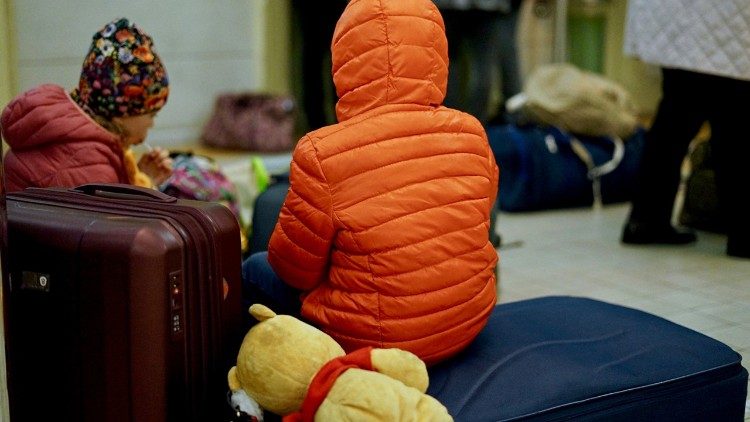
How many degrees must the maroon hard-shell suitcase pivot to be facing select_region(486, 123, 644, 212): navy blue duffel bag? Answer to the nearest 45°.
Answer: approximately 180°

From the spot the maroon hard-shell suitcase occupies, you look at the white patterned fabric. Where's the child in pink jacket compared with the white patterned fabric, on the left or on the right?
left

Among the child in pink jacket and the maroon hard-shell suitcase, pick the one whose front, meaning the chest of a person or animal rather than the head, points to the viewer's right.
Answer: the child in pink jacket

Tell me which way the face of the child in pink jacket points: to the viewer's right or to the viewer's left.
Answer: to the viewer's right

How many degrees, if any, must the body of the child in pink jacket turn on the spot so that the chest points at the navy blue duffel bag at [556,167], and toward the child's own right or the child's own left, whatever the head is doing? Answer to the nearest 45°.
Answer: approximately 45° to the child's own left

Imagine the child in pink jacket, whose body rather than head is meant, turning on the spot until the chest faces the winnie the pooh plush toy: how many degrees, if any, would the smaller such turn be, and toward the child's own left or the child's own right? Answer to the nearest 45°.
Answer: approximately 90° to the child's own right

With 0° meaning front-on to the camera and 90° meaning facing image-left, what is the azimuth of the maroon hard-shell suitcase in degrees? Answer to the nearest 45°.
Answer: approximately 45°

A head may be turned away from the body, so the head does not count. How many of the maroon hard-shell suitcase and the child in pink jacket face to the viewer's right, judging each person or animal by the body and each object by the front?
1

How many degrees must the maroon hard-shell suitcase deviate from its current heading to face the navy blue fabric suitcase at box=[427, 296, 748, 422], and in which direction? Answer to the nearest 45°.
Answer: approximately 135° to its left

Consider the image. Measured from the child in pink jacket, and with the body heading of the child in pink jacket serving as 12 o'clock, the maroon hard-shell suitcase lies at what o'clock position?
The maroon hard-shell suitcase is roughly at 3 o'clock from the child in pink jacket.

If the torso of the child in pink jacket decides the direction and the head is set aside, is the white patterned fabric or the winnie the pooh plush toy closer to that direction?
the white patterned fabric

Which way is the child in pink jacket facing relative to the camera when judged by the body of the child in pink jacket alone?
to the viewer's right
